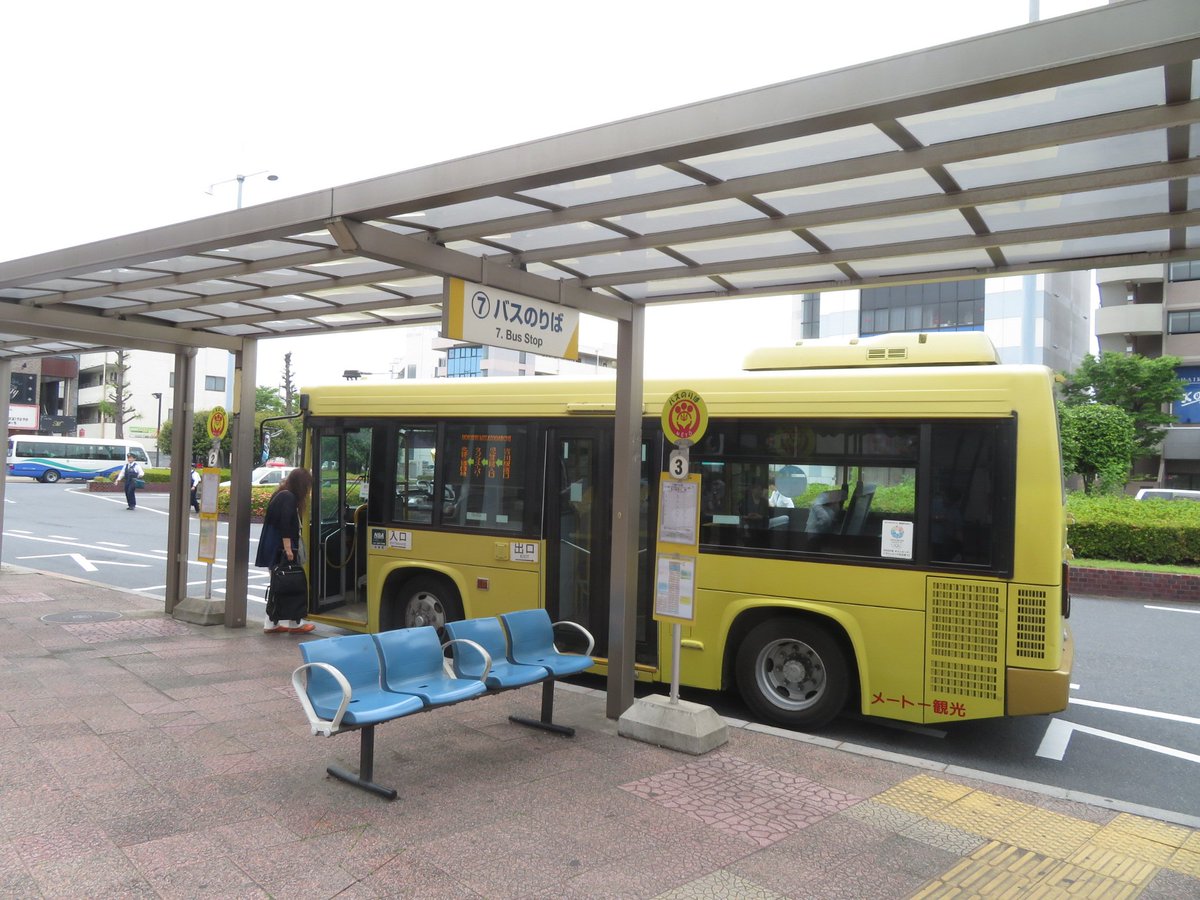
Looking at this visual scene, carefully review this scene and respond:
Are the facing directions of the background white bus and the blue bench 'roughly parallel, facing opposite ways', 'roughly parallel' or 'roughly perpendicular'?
roughly perpendicular

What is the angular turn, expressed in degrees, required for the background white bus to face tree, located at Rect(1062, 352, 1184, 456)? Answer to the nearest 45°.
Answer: approximately 45° to its right

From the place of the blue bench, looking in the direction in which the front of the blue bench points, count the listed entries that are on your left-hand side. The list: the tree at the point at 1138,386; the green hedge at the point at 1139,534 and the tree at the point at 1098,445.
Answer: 3

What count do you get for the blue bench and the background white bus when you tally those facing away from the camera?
0

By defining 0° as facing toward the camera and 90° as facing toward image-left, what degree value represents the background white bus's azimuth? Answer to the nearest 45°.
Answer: approximately 270°

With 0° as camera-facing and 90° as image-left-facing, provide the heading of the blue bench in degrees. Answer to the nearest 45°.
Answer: approximately 315°

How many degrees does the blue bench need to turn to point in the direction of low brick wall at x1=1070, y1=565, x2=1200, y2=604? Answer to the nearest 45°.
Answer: approximately 90° to its left

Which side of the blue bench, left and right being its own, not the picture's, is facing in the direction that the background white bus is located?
back

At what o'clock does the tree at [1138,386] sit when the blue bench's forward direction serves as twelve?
The tree is roughly at 9 o'clock from the blue bench.
